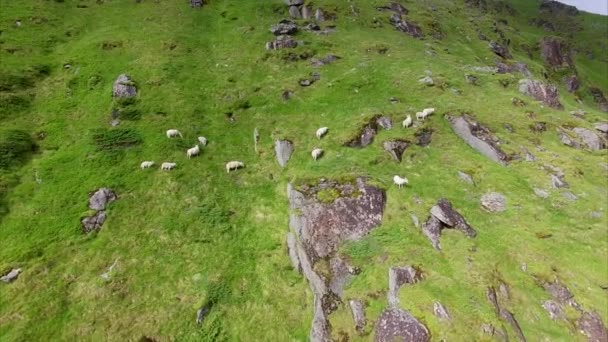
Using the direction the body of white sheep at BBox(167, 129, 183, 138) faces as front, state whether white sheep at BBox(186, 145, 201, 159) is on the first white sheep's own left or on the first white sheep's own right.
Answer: on the first white sheep's own right

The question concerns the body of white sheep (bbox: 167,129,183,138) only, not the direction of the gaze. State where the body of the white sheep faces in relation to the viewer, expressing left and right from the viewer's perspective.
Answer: facing to the right of the viewer

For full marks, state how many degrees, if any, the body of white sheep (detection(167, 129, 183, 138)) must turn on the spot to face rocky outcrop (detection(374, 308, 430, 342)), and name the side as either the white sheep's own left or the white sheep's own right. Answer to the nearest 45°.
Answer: approximately 90° to the white sheep's own right

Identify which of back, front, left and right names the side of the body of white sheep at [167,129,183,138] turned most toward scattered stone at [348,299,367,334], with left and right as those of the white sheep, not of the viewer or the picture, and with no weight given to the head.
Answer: right
